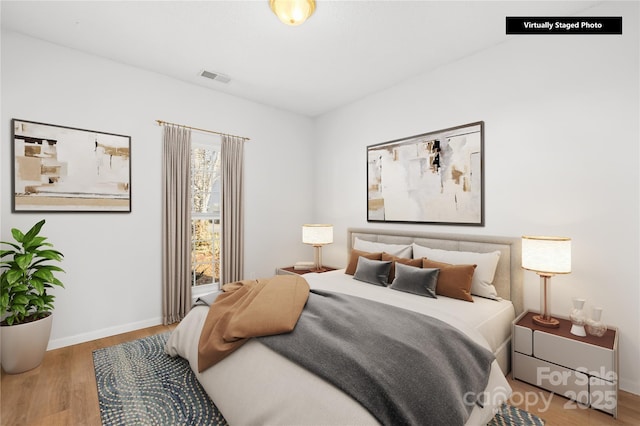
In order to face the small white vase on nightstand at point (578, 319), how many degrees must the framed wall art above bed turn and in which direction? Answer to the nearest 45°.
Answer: approximately 90° to its left

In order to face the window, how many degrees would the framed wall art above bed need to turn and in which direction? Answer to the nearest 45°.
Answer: approximately 45° to its right

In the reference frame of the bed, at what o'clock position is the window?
The window is roughly at 3 o'clock from the bed.

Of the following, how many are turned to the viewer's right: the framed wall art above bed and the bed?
0

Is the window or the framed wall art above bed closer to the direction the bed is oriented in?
the window

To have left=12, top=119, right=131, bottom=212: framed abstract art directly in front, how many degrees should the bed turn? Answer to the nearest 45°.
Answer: approximately 45° to its right

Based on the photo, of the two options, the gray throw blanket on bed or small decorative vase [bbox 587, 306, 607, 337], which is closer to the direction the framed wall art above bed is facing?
the gray throw blanket on bed

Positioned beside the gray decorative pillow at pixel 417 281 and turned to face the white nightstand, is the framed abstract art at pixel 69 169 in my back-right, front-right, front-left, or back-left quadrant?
back-right

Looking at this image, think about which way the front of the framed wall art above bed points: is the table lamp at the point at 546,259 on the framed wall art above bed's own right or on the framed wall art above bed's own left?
on the framed wall art above bed's own left

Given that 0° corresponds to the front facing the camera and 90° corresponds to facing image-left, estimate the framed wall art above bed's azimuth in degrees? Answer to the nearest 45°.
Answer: approximately 45°
